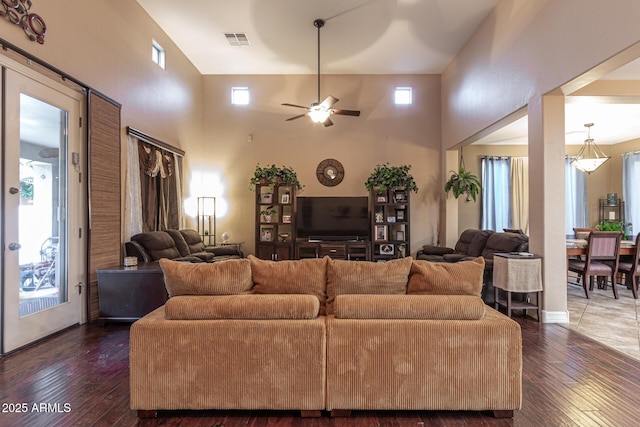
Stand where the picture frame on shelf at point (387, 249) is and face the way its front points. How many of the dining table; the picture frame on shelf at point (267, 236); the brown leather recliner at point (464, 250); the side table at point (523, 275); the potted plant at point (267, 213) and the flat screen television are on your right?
3

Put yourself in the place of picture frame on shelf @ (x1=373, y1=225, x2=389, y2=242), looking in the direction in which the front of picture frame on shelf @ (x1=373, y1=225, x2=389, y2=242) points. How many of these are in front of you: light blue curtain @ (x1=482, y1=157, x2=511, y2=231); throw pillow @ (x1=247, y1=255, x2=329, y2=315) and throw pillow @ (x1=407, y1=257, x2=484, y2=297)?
2

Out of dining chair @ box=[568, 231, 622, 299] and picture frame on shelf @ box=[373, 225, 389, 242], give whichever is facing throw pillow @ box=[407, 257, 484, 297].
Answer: the picture frame on shelf

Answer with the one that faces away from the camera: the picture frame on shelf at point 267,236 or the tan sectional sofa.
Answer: the tan sectional sofa

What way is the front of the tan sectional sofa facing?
away from the camera

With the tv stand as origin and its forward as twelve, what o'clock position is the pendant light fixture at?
The pendant light fixture is roughly at 9 o'clock from the tv stand.

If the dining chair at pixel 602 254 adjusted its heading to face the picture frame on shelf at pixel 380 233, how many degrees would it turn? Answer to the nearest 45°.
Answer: approximately 45° to its left

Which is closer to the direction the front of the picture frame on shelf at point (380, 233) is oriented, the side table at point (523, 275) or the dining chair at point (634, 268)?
the side table

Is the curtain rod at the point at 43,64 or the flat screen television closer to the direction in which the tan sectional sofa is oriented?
the flat screen television

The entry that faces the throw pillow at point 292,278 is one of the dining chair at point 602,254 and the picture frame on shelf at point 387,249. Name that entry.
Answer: the picture frame on shelf

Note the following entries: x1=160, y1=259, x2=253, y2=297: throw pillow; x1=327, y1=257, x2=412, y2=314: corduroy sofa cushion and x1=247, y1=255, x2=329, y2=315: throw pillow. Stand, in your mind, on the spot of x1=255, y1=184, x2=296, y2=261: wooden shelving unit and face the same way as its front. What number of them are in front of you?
3
